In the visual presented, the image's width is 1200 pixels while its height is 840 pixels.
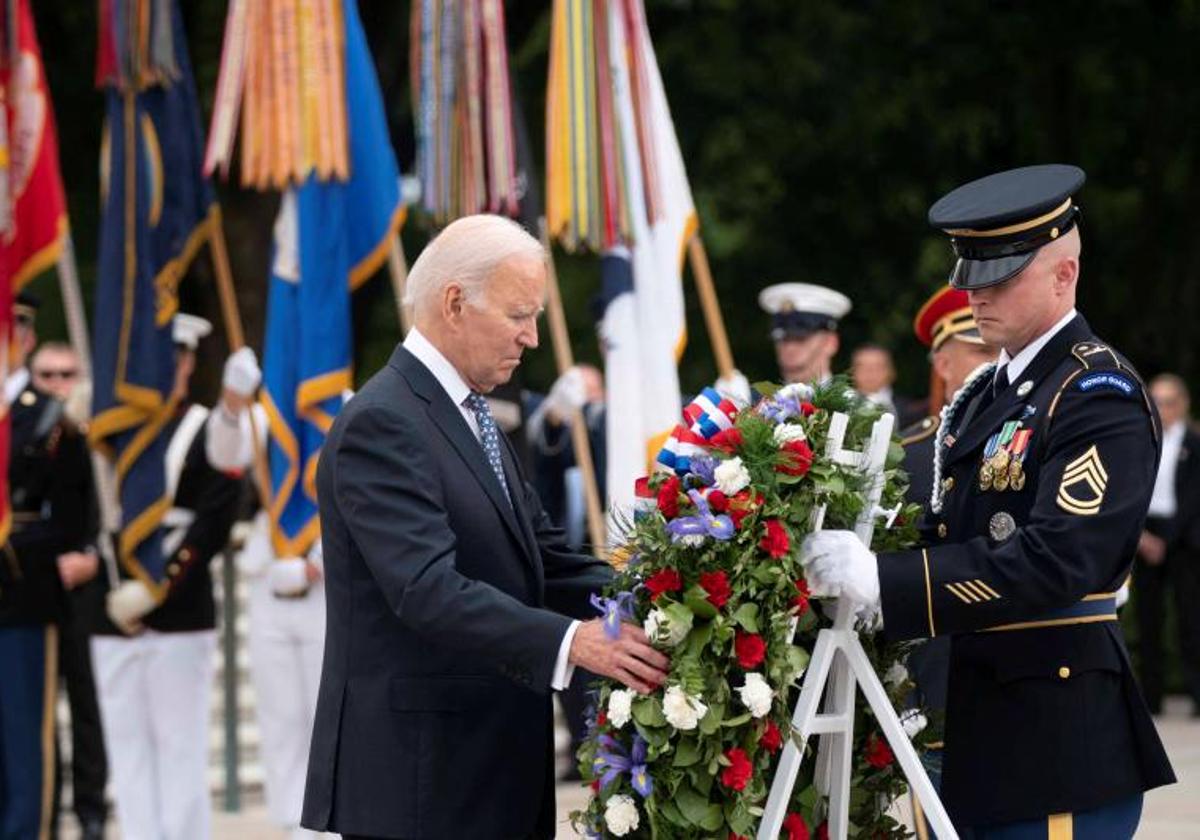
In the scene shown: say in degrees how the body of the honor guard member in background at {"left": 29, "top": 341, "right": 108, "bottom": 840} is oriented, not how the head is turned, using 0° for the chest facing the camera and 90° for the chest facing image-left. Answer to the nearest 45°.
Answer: approximately 0°

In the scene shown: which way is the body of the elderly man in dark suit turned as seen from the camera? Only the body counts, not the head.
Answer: to the viewer's right

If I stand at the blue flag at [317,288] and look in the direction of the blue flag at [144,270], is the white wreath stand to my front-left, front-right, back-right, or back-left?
back-left

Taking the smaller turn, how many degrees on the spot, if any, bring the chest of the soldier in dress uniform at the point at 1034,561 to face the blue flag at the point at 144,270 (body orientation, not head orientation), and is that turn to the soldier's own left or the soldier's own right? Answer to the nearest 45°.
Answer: approximately 90° to the soldier's own right

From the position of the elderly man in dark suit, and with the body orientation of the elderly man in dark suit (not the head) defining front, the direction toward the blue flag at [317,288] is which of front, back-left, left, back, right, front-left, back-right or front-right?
left

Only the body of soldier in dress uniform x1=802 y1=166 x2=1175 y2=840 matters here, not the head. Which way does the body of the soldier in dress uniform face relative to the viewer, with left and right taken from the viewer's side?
facing the viewer and to the left of the viewer

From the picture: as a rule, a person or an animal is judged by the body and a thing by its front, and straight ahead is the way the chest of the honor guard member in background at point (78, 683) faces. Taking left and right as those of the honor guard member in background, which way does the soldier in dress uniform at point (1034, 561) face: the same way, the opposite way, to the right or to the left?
to the right

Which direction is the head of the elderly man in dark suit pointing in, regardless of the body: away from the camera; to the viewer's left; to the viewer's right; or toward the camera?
to the viewer's right

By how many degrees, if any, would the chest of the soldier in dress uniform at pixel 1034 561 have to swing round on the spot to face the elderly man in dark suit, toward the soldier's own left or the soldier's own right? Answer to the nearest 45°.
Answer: approximately 45° to the soldier's own right
